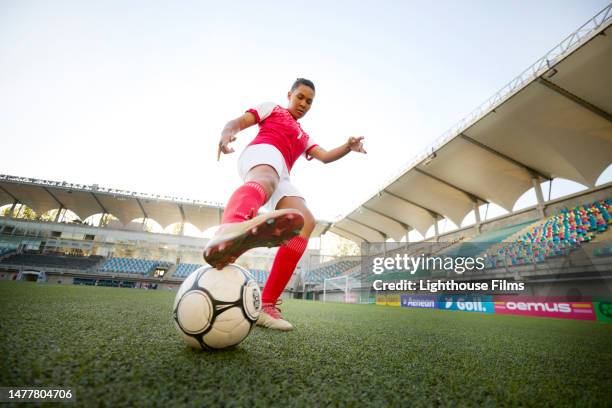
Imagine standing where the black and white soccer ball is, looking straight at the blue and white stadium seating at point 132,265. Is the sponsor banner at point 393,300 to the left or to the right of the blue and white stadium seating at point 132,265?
right

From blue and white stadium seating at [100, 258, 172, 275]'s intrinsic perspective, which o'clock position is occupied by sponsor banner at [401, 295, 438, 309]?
The sponsor banner is roughly at 11 o'clock from the blue and white stadium seating.

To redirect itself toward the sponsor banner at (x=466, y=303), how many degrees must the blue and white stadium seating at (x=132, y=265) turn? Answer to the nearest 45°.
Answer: approximately 45° to its left

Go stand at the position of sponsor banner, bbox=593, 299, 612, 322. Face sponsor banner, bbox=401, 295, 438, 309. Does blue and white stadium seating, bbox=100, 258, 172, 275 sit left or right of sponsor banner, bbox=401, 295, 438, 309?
left

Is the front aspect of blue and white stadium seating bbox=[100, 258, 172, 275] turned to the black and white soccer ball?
yes

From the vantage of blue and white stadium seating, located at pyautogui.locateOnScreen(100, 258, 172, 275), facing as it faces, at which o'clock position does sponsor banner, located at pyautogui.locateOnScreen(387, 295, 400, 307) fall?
The sponsor banner is roughly at 11 o'clock from the blue and white stadium seating.

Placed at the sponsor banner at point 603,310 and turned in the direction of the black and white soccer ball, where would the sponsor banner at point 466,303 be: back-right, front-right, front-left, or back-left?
back-right

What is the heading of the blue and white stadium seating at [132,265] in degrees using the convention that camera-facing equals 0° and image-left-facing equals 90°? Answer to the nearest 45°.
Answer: approximately 0°

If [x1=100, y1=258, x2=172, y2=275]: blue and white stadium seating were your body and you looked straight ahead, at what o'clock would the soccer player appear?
The soccer player is roughly at 12 o'clock from the blue and white stadium seating.
